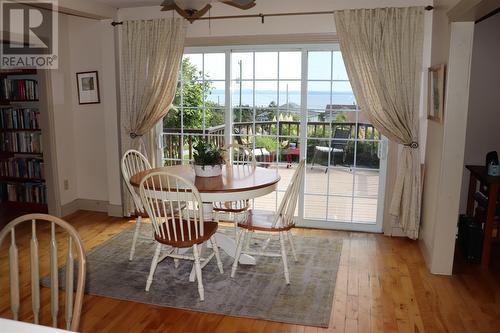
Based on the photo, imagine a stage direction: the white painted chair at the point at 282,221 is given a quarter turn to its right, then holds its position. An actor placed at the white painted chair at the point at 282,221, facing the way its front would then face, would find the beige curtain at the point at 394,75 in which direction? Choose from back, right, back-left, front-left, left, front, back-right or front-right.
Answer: front-right

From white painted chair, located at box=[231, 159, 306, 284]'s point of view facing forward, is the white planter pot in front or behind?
in front

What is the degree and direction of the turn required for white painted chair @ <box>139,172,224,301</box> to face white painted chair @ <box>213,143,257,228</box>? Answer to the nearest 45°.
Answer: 0° — it already faces it

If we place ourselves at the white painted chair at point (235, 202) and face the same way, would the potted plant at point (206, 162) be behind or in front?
in front

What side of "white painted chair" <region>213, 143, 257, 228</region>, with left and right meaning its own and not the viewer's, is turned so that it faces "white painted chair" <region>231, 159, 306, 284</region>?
left

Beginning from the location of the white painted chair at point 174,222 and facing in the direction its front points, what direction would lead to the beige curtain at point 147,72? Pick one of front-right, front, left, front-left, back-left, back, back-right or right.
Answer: front-left

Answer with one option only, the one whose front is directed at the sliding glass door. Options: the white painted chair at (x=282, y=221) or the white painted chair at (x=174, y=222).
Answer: the white painted chair at (x=174, y=222)

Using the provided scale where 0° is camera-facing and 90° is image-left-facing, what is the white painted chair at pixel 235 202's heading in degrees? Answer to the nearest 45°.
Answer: approximately 45°

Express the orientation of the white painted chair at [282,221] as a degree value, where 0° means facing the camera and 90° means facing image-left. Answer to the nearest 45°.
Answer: approximately 90°

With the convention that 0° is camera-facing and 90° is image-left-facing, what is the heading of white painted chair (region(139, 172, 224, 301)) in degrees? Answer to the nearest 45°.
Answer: approximately 225°

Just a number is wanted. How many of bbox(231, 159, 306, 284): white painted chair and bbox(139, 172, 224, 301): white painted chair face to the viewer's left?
1

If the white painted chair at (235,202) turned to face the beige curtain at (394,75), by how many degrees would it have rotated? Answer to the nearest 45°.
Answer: approximately 135° to its left

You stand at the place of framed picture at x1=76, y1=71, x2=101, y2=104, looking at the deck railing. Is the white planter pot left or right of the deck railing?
right

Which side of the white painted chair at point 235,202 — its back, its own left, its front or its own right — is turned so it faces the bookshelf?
right
